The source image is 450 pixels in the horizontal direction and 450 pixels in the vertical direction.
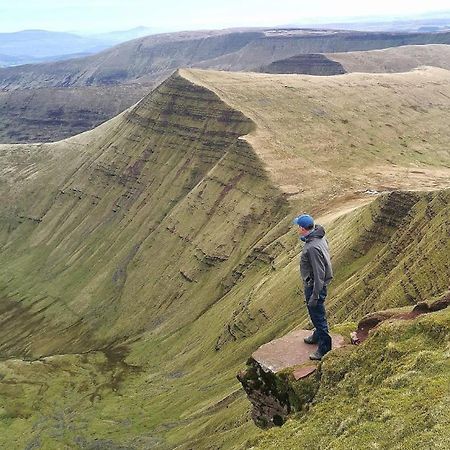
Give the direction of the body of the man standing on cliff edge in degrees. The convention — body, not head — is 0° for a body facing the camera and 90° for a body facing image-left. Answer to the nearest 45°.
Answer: approximately 90°

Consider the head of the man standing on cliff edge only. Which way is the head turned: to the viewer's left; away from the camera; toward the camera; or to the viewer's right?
to the viewer's left
